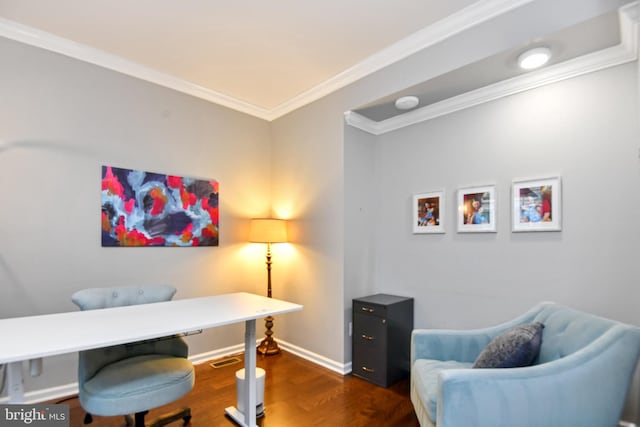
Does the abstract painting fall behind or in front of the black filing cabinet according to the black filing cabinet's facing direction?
in front

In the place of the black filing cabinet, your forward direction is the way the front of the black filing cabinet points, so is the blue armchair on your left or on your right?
on your left

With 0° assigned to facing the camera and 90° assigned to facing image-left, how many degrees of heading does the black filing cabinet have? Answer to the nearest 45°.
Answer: approximately 45°

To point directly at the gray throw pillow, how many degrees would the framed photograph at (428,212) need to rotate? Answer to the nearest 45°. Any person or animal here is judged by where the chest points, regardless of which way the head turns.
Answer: approximately 45° to its left

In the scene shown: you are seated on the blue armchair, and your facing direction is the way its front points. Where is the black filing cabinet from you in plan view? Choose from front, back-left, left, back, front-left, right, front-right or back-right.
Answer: right

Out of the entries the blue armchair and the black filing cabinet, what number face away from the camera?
0

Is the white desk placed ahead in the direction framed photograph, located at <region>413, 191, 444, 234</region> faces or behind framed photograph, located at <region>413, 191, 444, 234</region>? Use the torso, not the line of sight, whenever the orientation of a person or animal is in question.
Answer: ahead

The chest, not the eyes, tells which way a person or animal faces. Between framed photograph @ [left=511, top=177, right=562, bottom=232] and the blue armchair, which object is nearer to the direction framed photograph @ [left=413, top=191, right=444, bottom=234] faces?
the blue armchair

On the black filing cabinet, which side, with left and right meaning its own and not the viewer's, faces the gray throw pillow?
left

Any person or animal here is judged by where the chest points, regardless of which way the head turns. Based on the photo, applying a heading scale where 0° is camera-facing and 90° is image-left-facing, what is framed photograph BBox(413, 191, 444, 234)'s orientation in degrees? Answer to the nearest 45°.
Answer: approximately 45°
